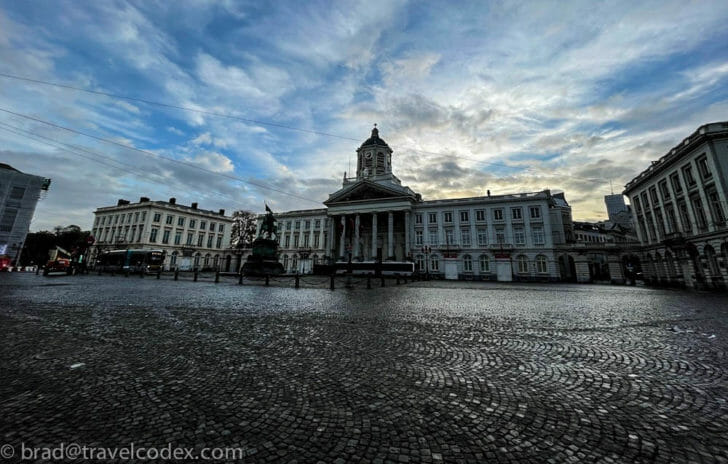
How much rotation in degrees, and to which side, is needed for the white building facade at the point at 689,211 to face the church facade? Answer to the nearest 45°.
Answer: approximately 45° to its right

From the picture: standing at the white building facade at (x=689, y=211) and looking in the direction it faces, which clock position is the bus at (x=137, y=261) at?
The bus is roughly at 12 o'clock from the white building facade.

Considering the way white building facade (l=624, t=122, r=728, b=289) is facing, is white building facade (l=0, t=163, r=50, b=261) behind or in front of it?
in front

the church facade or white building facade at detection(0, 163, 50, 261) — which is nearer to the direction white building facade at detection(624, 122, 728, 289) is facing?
the white building facade

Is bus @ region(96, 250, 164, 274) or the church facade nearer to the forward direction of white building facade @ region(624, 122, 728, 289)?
the bus

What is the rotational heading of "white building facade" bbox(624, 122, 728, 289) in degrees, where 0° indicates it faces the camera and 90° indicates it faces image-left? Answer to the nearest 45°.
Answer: approximately 45°
